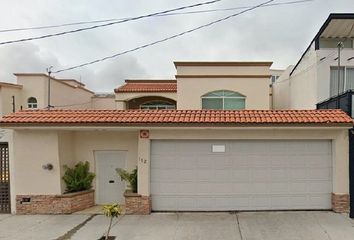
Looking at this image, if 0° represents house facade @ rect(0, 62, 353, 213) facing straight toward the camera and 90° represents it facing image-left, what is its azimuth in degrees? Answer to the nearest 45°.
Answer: approximately 0°

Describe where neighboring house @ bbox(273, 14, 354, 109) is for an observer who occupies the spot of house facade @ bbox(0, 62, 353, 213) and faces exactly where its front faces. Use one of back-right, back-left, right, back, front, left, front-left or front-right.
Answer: back-left
